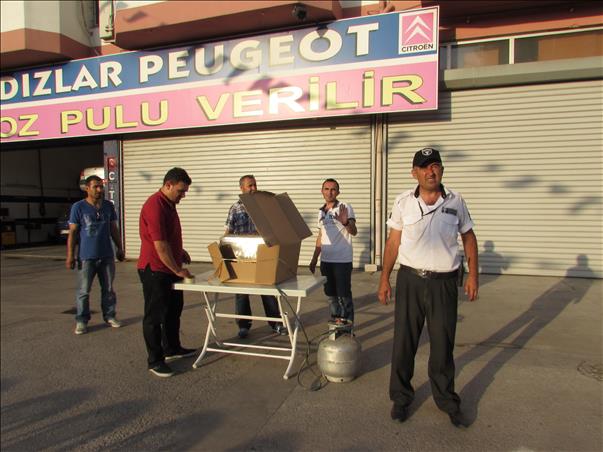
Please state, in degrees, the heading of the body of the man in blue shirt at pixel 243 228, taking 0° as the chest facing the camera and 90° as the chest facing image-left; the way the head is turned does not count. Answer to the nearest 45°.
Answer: approximately 315°

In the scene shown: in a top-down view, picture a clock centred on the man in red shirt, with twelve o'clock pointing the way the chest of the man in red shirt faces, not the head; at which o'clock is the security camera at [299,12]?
The security camera is roughly at 10 o'clock from the man in red shirt.

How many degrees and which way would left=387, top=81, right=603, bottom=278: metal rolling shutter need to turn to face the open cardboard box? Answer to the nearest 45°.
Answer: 0° — it already faces it

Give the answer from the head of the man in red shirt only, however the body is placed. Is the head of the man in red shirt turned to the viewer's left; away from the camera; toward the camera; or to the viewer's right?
to the viewer's right

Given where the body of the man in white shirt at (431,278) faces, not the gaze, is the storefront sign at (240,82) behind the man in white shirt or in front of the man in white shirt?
behind

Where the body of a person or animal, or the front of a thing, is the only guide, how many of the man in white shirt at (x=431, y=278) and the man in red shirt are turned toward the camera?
1

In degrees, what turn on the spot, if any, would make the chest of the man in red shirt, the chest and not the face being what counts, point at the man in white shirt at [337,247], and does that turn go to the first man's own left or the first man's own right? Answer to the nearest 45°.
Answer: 0° — they already face them
